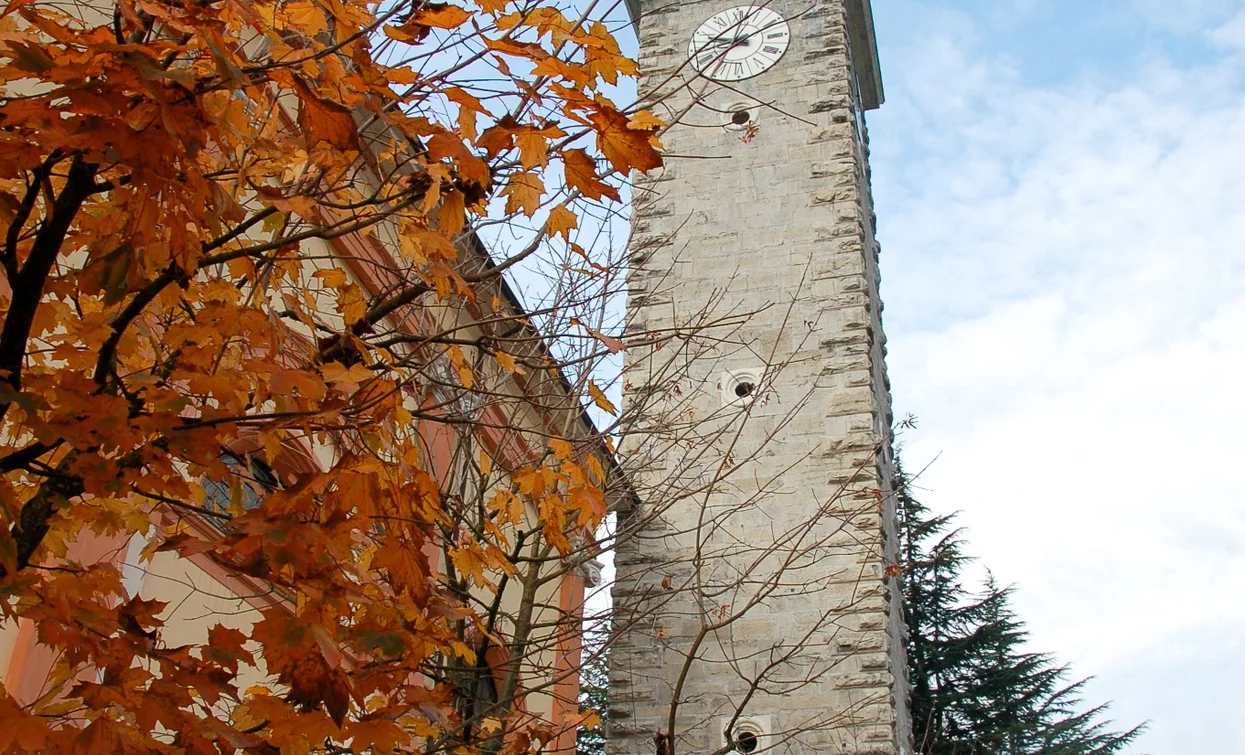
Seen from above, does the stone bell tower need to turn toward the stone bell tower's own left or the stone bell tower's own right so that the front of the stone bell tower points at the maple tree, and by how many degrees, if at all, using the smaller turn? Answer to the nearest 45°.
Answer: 0° — it already faces it

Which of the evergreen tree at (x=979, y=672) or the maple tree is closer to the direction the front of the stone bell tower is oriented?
the maple tree

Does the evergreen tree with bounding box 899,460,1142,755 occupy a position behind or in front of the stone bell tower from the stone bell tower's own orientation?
behind

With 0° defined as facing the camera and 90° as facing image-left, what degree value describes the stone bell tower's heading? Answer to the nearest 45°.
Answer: approximately 0°
